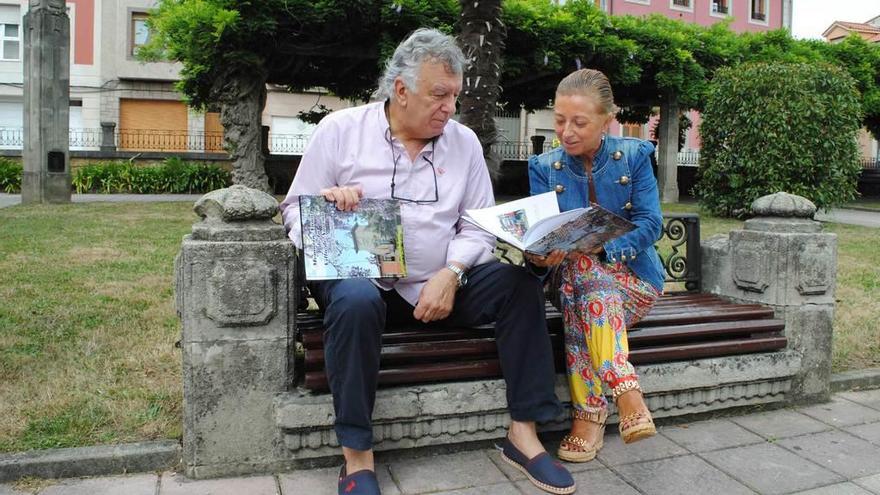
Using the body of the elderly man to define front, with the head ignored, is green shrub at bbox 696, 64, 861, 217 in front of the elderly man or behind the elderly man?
behind

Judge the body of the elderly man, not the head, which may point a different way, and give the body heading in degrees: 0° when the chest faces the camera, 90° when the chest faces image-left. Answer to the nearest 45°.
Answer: approximately 0°

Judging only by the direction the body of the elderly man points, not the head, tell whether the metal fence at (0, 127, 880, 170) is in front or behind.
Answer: behind

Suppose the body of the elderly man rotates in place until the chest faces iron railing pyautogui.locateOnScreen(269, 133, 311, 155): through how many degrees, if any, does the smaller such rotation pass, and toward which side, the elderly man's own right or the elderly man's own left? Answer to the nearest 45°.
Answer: approximately 180°

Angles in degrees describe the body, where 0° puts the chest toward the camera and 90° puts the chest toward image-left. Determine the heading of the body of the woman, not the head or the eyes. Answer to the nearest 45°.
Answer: approximately 45°

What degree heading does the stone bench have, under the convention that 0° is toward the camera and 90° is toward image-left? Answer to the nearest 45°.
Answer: approximately 315°

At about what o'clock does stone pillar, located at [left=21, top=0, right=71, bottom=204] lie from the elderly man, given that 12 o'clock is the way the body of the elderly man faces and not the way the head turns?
The stone pillar is roughly at 5 o'clock from the elderly man.
